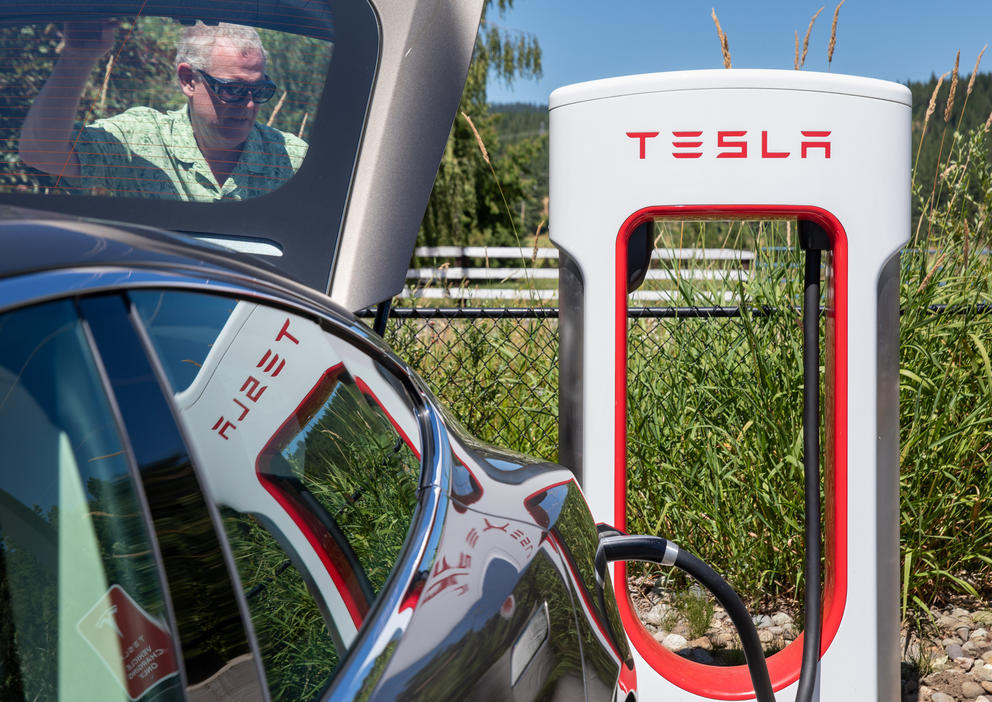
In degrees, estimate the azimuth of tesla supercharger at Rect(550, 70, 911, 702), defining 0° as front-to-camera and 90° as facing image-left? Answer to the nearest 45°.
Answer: approximately 0°

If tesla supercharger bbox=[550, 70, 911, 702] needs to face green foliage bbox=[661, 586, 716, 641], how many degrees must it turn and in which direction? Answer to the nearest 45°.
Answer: approximately 180°

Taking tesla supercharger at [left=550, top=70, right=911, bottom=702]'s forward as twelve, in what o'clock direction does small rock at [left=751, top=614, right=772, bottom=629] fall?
The small rock is roughly at 6 o'clock from the tesla supercharger.

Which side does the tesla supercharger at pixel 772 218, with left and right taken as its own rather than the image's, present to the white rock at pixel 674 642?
back

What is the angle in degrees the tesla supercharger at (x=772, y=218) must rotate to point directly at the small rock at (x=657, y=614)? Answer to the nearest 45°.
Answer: approximately 180°

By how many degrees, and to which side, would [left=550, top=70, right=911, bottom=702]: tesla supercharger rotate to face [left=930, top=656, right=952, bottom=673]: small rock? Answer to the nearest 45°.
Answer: approximately 135° to its left

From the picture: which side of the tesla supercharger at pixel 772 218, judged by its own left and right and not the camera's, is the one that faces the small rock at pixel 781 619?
back

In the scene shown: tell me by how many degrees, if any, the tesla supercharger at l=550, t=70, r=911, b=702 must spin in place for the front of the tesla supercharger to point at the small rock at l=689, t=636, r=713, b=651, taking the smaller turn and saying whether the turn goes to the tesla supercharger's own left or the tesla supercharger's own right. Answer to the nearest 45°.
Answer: approximately 180°

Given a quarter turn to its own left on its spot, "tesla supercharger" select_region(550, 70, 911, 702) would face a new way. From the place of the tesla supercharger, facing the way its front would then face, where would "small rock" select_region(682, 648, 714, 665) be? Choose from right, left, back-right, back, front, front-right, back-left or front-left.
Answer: left

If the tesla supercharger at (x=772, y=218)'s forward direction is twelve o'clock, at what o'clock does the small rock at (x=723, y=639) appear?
The small rock is roughly at 6 o'clock from the tesla supercharger.
